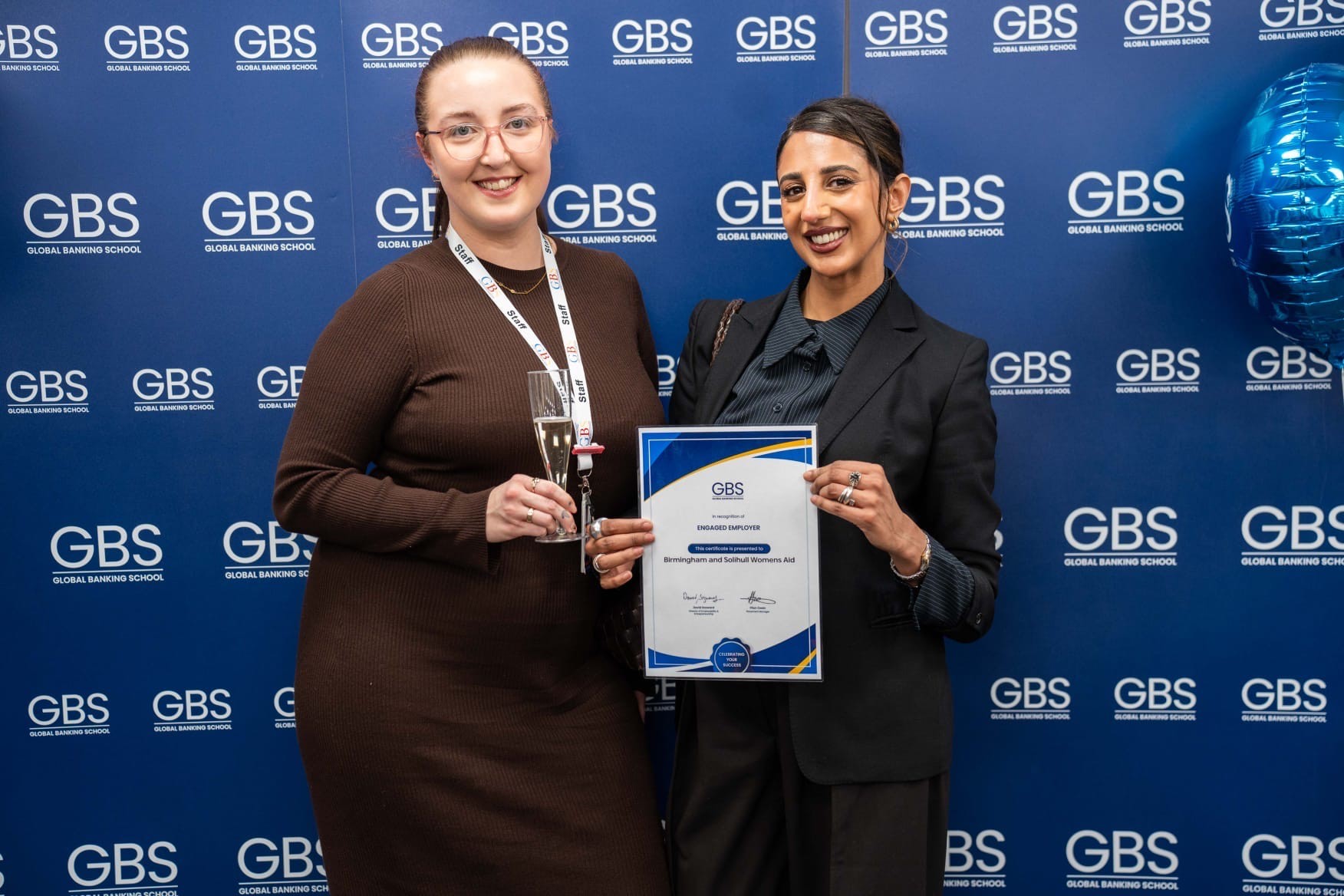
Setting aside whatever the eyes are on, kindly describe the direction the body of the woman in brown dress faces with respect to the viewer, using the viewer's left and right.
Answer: facing the viewer and to the right of the viewer

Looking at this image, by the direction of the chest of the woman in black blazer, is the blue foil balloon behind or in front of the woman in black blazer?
behind

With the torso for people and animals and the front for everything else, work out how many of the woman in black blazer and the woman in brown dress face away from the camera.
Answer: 0

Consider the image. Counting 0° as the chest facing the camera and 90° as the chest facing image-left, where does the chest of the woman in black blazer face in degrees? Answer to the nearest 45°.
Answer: approximately 45°
